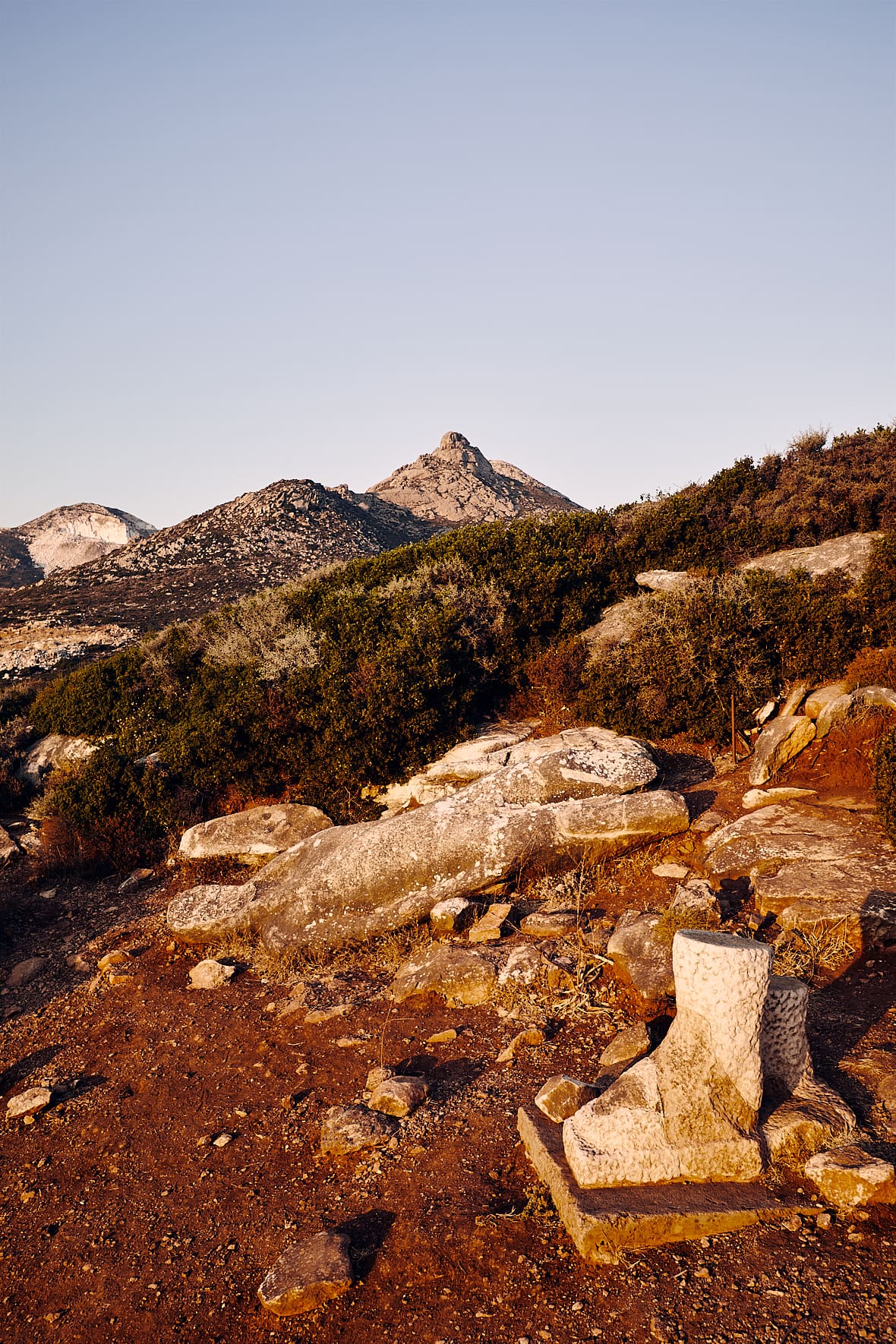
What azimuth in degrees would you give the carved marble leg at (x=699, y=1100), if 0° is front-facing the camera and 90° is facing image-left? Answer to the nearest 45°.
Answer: approximately 90°

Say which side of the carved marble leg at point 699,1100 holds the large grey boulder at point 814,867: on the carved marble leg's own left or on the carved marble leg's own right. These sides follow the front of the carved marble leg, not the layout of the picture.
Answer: on the carved marble leg's own right

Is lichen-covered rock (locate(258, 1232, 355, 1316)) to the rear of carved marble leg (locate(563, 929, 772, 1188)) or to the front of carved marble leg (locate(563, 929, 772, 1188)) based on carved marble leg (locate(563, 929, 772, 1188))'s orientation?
to the front

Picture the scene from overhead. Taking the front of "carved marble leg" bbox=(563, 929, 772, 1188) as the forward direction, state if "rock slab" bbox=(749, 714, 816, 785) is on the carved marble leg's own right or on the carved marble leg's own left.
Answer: on the carved marble leg's own right

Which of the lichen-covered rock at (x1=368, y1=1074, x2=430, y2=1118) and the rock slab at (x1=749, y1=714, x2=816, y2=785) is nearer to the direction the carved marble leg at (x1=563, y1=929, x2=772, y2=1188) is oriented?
the lichen-covered rock

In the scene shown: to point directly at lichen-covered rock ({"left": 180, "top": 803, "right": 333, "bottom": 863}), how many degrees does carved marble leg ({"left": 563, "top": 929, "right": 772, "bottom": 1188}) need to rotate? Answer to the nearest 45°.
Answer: approximately 45° to its right

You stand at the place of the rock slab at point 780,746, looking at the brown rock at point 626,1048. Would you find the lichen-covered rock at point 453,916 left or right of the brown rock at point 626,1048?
right

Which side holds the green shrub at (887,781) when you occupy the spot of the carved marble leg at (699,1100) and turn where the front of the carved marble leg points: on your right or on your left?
on your right

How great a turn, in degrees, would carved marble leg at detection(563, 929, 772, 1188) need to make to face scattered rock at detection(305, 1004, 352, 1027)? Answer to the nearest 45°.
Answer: approximately 45° to its right

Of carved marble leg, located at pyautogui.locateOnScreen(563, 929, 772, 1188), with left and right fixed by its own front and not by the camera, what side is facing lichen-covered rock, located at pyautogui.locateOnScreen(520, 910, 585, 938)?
right

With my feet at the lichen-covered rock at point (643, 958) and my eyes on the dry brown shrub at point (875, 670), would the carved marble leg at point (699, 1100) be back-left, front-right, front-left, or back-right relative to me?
back-right

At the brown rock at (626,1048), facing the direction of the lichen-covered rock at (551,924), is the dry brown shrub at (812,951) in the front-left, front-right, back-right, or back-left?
front-right

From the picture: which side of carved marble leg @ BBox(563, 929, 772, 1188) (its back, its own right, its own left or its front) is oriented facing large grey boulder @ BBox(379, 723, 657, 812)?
right

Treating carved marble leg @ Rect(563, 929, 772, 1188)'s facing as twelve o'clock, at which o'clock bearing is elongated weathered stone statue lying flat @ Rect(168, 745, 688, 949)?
The elongated weathered stone statue lying flat is roughly at 2 o'clock from the carved marble leg.
